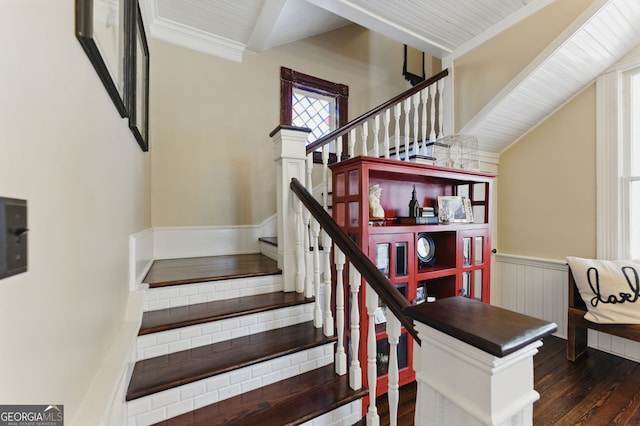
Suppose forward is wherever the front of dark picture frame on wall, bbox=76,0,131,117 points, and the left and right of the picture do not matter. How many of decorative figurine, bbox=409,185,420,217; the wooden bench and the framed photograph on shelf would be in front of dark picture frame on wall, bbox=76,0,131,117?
3

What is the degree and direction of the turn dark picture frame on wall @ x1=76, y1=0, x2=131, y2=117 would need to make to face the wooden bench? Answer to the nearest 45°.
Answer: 0° — it already faces it

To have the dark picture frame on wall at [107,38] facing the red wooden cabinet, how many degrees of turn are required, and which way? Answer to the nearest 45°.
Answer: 0° — it already faces it

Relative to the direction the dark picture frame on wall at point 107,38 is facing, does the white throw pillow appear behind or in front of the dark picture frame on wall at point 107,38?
in front

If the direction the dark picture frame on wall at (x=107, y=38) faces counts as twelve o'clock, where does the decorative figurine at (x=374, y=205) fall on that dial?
The decorative figurine is roughly at 12 o'clock from the dark picture frame on wall.

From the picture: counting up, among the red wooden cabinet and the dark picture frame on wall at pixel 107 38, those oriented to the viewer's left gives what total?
0

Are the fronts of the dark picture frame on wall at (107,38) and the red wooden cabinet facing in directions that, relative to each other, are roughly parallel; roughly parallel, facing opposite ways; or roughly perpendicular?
roughly perpendicular

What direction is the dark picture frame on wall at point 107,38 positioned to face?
to the viewer's right

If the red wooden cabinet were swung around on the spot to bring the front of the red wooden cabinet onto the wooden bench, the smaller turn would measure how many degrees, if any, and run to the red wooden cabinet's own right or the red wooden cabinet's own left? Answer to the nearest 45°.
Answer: approximately 90° to the red wooden cabinet's own left

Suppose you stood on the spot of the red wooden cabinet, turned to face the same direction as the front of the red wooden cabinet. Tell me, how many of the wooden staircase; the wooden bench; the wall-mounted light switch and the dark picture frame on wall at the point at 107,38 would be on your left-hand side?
1

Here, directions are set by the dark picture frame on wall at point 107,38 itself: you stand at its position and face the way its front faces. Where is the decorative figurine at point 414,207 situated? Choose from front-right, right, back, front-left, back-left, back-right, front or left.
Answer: front

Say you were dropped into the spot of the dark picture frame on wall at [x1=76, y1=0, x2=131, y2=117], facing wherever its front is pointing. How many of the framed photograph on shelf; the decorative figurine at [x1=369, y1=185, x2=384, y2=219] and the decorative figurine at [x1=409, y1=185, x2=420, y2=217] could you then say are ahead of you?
3

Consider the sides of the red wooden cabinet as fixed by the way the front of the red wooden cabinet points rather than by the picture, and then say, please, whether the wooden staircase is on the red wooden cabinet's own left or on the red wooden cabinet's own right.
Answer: on the red wooden cabinet's own right

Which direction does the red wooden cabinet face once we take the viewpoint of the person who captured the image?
facing the viewer and to the right of the viewer
